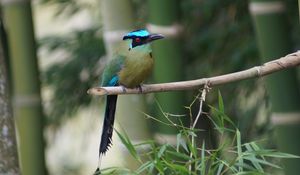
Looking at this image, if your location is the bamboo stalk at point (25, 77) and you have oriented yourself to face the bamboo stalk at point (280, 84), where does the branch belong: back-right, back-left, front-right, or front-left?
front-right

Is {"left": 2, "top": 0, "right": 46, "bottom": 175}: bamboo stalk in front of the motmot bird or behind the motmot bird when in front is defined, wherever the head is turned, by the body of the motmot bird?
behind

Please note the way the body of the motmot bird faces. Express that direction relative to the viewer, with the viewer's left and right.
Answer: facing the viewer and to the right of the viewer

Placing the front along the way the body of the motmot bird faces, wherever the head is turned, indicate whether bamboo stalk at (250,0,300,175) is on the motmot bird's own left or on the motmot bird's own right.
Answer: on the motmot bird's own left

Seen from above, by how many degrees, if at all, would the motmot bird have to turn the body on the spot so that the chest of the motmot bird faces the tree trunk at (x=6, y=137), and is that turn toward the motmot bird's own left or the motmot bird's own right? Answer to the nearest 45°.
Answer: approximately 135° to the motmot bird's own right
